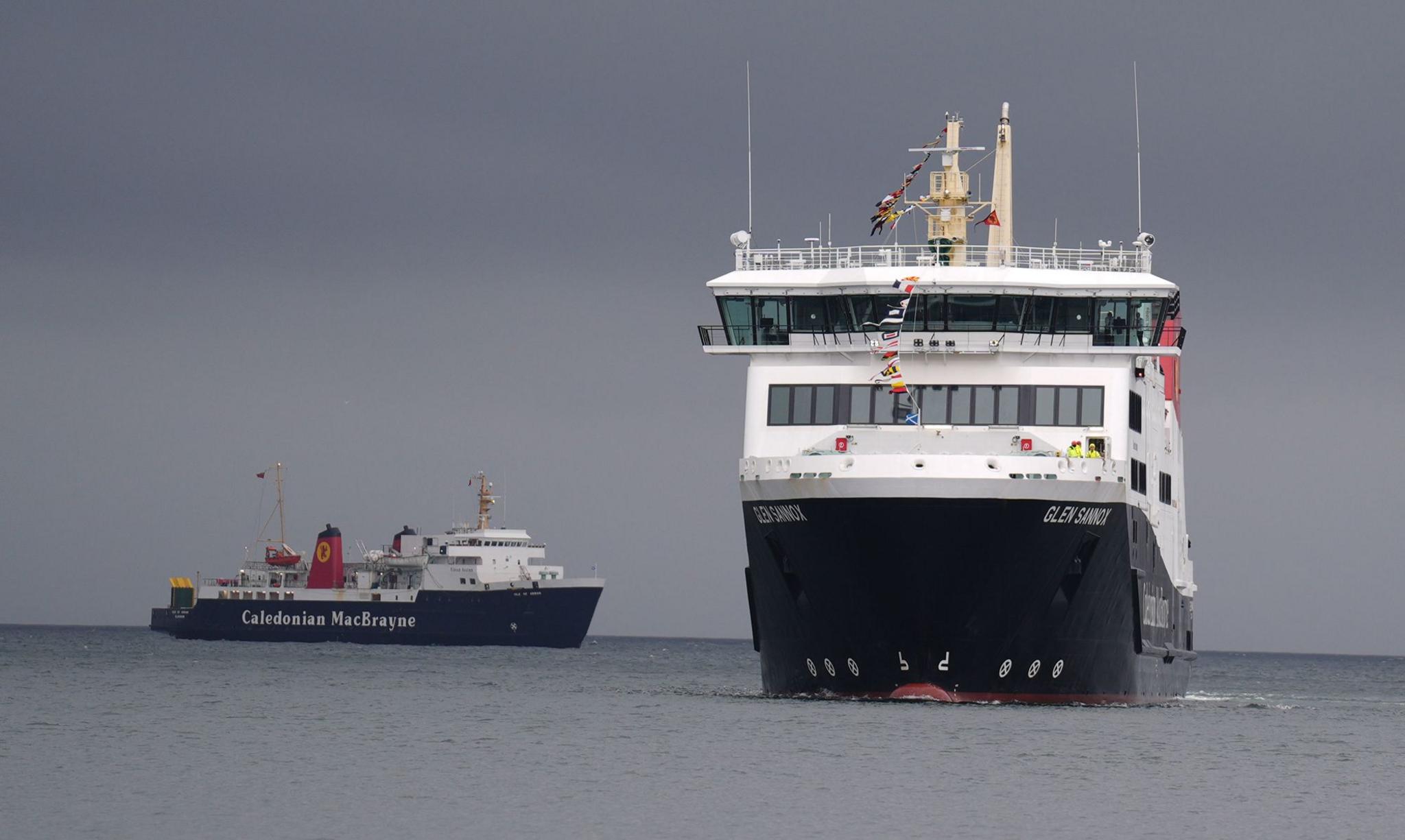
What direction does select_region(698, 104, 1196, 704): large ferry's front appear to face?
toward the camera
